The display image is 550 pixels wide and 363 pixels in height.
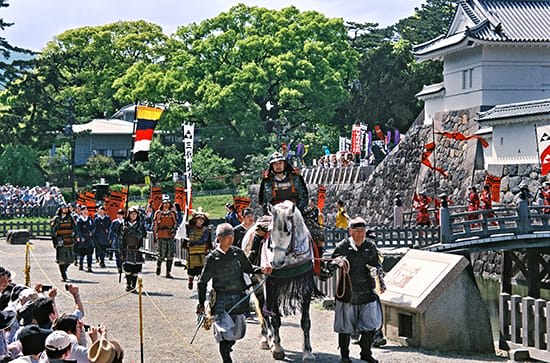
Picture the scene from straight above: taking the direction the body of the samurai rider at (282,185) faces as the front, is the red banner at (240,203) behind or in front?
behind

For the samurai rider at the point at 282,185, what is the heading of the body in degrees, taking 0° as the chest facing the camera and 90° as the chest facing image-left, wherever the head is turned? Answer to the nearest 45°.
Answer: approximately 0°

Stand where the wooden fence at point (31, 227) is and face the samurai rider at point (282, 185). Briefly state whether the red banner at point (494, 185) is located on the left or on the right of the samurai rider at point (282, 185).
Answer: left

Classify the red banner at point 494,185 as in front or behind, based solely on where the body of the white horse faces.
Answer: behind
